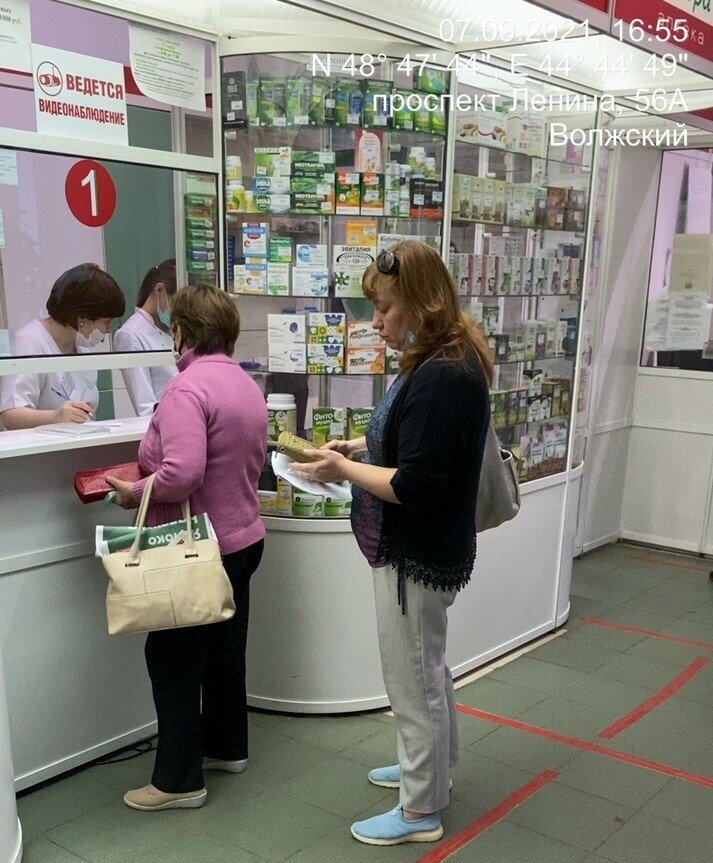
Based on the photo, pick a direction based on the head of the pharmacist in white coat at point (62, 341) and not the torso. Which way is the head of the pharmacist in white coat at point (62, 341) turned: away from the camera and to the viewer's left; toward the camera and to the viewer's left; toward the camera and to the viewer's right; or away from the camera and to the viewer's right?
toward the camera and to the viewer's right

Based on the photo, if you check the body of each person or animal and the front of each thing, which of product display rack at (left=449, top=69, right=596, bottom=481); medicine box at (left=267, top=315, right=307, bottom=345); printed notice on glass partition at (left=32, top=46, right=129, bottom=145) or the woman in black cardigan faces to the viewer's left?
the woman in black cardigan

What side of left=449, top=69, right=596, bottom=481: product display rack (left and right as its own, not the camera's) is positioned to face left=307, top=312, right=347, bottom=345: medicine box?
right

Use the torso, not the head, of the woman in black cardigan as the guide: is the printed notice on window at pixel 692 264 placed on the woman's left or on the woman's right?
on the woman's right

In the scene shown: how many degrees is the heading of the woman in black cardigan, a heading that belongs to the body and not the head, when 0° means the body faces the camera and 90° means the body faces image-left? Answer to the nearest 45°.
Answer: approximately 90°

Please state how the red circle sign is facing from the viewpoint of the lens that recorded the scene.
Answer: facing the viewer and to the right of the viewer

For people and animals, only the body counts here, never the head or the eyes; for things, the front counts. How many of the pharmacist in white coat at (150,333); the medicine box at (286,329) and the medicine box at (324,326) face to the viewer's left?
0

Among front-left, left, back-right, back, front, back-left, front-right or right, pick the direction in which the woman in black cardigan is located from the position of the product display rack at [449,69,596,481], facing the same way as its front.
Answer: front-right

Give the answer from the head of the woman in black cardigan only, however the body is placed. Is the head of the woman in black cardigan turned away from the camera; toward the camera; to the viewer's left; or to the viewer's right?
to the viewer's left

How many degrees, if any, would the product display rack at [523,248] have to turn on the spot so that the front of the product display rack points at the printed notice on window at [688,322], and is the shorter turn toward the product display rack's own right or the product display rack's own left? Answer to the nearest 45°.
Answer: approximately 90° to the product display rack's own left

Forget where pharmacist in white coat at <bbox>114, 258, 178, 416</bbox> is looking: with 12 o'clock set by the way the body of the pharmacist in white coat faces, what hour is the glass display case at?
The glass display case is roughly at 12 o'clock from the pharmacist in white coat.

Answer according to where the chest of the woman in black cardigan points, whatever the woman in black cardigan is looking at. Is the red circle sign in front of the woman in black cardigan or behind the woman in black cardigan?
in front
